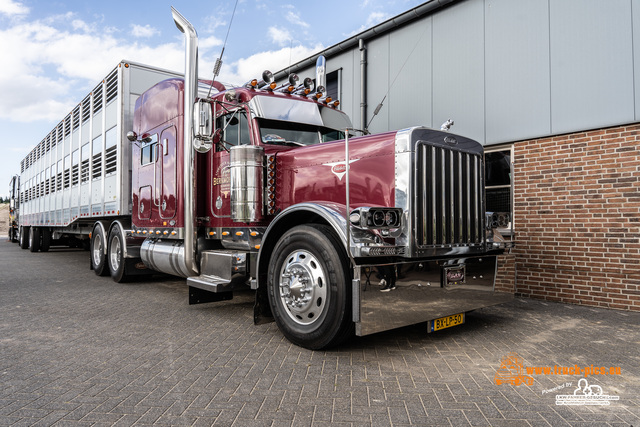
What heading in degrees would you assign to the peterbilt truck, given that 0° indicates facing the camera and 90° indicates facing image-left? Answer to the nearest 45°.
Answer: approximately 315°
